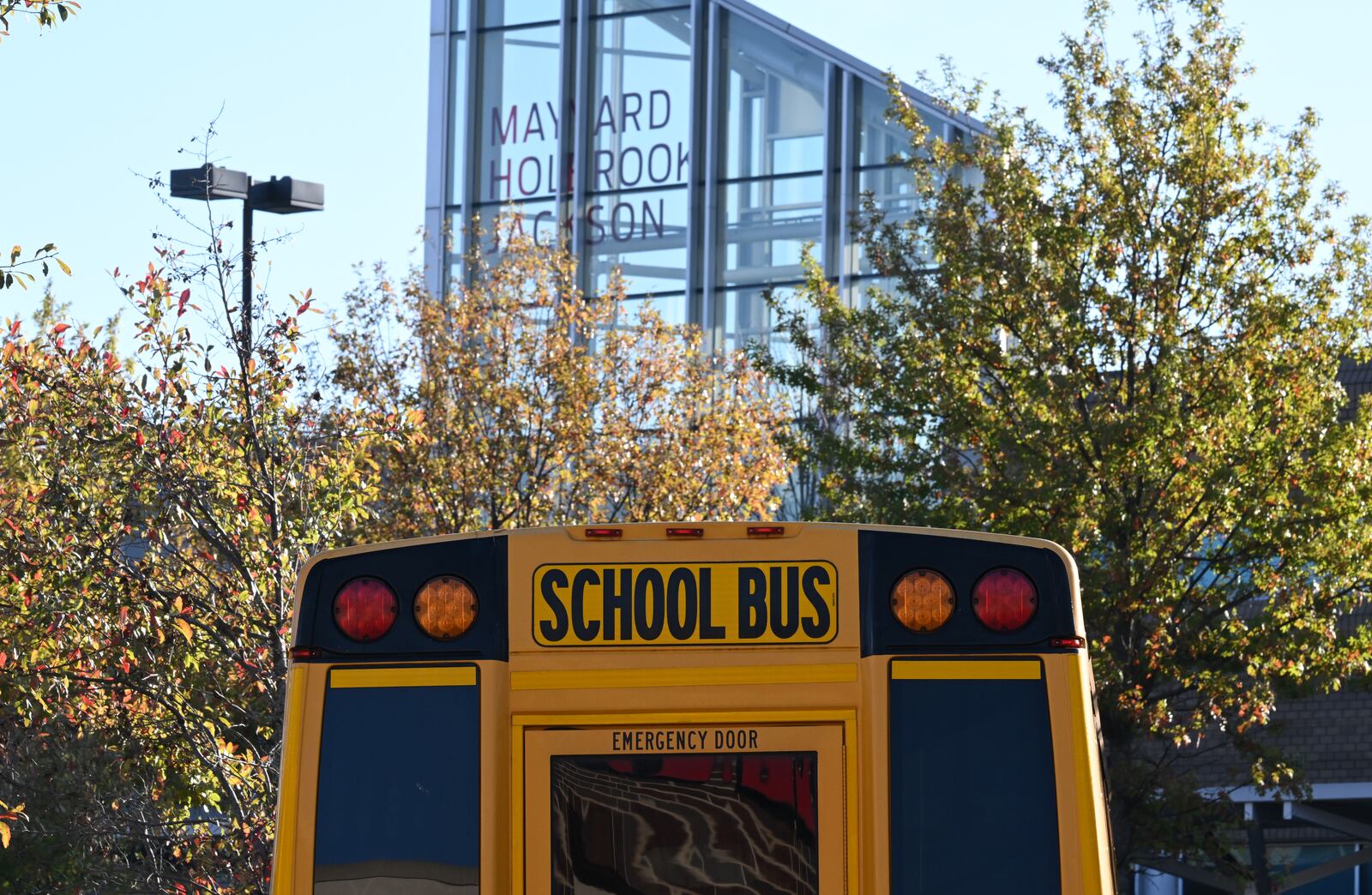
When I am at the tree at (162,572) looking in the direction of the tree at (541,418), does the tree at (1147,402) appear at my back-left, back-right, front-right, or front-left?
front-right

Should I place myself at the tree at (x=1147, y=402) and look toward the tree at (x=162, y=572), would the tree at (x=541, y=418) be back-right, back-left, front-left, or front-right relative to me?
front-right

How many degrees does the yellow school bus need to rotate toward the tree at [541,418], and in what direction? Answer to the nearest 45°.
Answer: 0° — it already faces it

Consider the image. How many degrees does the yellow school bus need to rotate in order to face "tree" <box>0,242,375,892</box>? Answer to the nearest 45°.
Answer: approximately 45° to its left

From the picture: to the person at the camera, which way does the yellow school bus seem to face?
facing away from the viewer

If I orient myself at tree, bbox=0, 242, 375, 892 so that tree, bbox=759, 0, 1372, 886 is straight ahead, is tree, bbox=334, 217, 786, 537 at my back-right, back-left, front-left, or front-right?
front-left

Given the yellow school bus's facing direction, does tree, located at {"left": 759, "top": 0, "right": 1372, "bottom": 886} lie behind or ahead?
ahead
